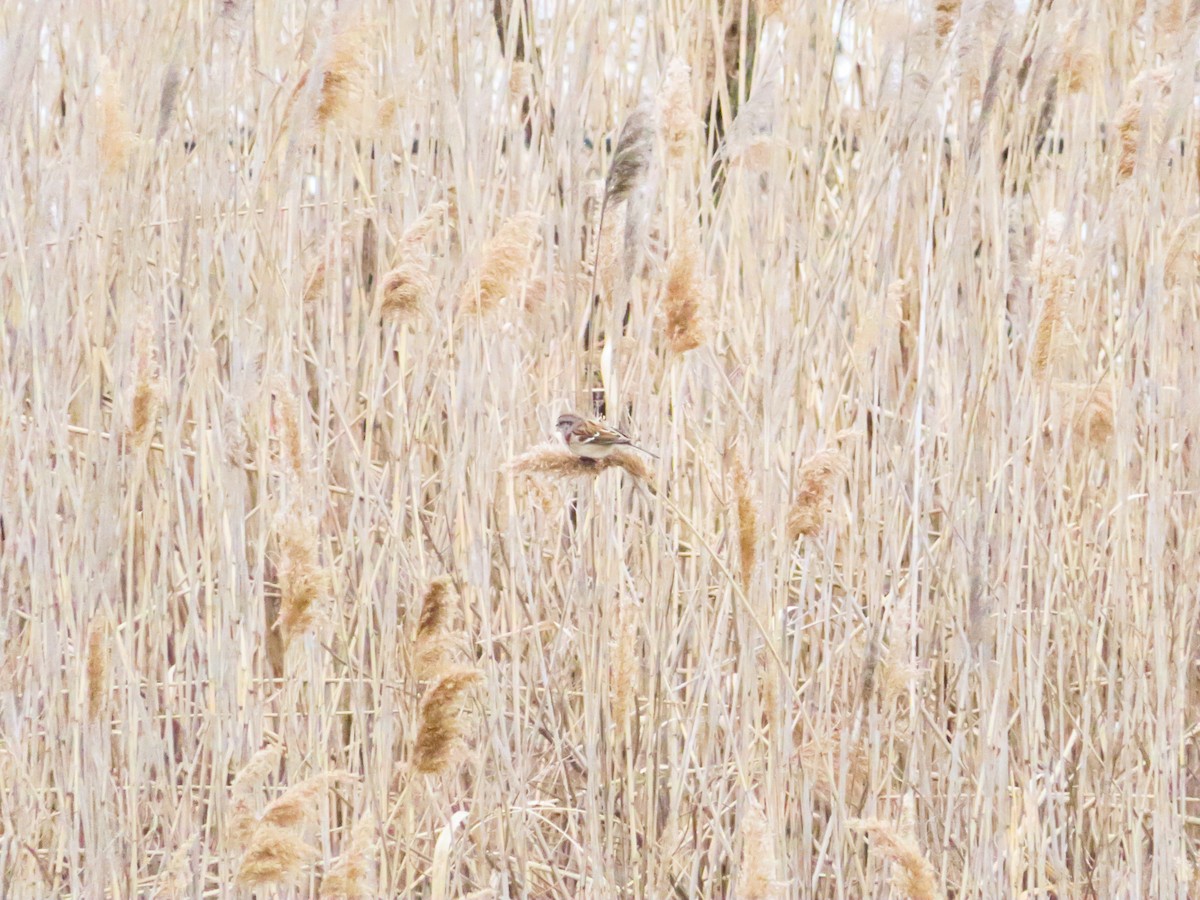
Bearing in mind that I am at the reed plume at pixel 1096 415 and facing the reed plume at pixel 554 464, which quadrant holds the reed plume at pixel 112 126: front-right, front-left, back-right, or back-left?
front-right

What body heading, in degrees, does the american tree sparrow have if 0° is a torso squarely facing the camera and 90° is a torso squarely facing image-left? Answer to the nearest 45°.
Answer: approximately 90°
